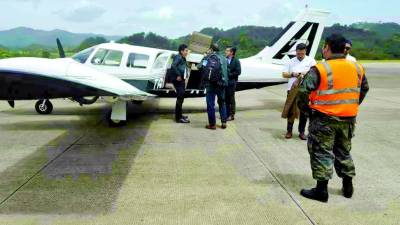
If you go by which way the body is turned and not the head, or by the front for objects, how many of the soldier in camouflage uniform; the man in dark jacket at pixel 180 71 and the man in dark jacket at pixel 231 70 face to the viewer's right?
1

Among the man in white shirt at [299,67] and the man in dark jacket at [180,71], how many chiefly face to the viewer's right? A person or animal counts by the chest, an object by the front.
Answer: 1

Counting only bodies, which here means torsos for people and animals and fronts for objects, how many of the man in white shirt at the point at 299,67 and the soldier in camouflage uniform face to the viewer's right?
0

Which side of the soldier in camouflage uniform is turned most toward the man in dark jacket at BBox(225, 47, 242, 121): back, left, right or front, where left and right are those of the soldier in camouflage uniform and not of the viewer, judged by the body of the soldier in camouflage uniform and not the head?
front

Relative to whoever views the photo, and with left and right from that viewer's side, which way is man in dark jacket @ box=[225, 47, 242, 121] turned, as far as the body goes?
facing the viewer and to the left of the viewer

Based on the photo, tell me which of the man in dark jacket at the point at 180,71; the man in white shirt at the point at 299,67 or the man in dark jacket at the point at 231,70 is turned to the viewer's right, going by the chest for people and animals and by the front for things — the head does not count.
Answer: the man in dark jacket at the point at 180,71

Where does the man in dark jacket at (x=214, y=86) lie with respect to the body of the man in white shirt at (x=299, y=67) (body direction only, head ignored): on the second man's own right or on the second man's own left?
on the second man's own right

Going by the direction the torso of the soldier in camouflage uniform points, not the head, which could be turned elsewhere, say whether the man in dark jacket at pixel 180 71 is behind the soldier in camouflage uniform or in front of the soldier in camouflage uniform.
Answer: in front

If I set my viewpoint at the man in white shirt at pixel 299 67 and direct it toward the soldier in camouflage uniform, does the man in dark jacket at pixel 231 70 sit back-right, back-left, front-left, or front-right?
back-right

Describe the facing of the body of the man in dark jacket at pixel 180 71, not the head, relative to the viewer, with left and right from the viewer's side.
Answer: facing to the right of the viewer

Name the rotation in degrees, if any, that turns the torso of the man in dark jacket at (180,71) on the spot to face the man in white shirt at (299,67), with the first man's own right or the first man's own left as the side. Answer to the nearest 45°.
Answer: approximately 45° to the first man's own right
